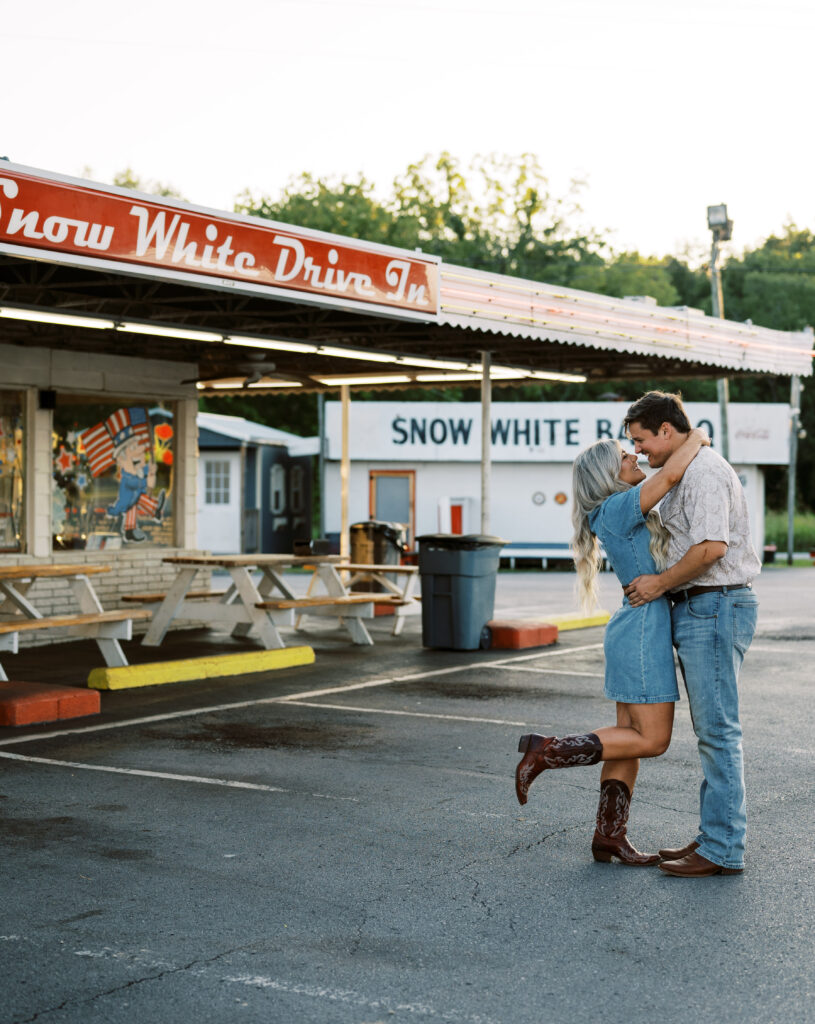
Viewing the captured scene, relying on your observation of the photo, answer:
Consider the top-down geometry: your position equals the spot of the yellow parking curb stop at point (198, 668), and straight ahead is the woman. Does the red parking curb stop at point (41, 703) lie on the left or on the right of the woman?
right

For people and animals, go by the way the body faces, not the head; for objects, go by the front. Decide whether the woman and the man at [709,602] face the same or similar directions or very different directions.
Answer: very different directions

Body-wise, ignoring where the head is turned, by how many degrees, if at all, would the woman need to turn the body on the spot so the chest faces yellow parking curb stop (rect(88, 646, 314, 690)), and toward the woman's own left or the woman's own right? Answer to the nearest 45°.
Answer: approximately 135° to the woman's own left

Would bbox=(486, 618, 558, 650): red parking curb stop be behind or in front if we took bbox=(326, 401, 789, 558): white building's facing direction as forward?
in front

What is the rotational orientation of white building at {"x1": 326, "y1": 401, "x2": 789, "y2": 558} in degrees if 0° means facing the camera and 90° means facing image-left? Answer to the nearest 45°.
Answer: approximately 0°

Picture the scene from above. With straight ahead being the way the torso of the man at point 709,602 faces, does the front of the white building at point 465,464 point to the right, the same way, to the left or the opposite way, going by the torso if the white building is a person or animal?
to the left

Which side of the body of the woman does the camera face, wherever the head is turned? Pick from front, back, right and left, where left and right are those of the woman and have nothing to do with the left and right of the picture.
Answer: right

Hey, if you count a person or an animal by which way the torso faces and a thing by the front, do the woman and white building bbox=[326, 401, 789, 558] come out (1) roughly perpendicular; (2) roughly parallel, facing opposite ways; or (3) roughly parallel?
roughly perpendicular

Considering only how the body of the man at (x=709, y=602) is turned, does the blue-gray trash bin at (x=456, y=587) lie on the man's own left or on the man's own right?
on the man's own right

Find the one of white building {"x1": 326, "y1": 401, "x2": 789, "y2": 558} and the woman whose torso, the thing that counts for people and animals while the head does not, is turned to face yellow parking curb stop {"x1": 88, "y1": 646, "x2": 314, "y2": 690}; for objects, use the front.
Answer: the white building

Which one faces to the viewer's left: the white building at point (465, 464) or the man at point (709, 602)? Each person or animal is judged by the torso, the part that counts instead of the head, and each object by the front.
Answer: the man

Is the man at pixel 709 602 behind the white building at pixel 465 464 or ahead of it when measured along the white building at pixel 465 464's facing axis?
ahead

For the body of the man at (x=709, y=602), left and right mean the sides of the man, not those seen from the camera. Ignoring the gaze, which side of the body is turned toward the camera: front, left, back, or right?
left

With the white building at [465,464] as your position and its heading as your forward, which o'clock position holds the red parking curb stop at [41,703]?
The red parking curb stop is roughly at 12 o'clock from the white building.

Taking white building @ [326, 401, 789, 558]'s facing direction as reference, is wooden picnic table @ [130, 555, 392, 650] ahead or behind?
ahead

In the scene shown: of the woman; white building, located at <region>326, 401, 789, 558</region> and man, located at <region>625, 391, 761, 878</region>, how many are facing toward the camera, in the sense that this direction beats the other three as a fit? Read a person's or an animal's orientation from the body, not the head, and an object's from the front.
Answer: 1

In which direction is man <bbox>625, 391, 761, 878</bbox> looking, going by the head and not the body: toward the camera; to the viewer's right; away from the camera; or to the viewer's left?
to the viewer's left

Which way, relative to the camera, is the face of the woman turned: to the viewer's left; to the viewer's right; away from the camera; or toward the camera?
to the viewer's right
